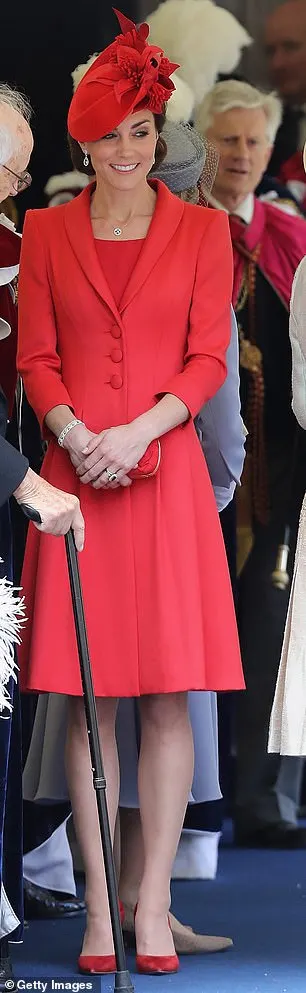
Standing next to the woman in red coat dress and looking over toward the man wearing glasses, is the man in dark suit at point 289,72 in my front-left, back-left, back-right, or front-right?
back-right

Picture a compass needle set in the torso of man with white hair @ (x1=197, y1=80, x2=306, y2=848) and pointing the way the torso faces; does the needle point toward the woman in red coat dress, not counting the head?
yes

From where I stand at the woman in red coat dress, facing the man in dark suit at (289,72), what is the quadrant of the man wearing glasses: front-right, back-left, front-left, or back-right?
back-left

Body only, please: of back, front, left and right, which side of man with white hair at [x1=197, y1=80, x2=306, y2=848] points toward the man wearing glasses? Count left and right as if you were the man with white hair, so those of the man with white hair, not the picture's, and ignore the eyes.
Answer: front

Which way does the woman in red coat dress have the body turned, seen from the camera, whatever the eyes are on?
toward the camera

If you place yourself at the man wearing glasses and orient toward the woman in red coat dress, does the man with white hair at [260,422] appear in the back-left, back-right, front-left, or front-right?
front-left

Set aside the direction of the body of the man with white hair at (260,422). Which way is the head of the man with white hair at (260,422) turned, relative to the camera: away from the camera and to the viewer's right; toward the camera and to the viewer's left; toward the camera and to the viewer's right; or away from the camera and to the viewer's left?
toward the camera and to the viewer's left

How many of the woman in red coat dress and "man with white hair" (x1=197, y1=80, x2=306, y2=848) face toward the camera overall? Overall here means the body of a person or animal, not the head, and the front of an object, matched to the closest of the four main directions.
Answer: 2

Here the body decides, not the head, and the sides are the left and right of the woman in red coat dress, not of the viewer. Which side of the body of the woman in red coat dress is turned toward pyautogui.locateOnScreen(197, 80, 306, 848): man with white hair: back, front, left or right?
back

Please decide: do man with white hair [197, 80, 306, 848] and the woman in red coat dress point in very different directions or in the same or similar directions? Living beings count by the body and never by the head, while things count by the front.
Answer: same or similar directions

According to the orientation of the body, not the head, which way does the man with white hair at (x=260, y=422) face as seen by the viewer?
toward the camera
